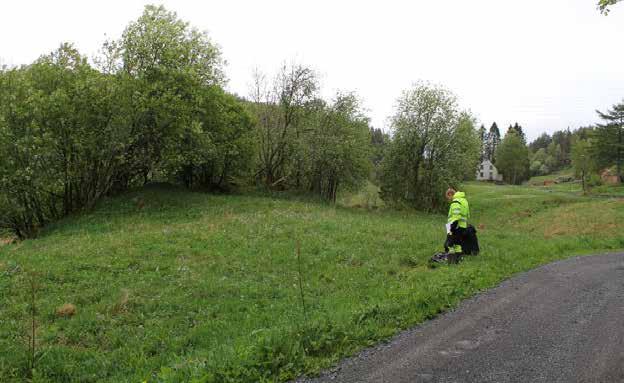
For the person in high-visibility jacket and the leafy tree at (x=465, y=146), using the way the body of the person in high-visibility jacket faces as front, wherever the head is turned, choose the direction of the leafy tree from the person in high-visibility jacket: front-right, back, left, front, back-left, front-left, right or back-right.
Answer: right

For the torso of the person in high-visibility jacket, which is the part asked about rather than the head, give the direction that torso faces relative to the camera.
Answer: to the viewer's left

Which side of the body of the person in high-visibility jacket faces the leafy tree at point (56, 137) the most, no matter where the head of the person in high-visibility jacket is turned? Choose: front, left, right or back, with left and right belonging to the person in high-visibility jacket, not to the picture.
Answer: front

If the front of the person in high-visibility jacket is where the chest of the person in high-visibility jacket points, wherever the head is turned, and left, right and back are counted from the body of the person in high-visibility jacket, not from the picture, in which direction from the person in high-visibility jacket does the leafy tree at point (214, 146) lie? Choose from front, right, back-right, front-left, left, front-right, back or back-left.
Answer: front-right

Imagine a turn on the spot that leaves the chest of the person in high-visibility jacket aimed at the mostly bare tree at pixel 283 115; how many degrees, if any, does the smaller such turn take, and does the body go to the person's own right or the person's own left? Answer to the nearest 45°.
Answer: approximately 45° to the person's own right

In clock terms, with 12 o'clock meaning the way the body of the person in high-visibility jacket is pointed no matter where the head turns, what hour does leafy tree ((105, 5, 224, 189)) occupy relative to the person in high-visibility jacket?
The leafy tree is roughly at 1 o'clock from the person in high-visibility jacket.

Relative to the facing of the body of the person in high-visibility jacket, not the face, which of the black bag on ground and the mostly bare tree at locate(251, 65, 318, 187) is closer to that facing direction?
the mostly bare tree

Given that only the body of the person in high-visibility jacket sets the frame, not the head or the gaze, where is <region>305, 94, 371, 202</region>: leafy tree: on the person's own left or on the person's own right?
on the person's own right

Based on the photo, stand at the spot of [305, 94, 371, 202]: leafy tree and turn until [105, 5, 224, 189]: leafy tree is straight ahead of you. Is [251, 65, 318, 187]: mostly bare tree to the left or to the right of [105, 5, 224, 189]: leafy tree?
right
